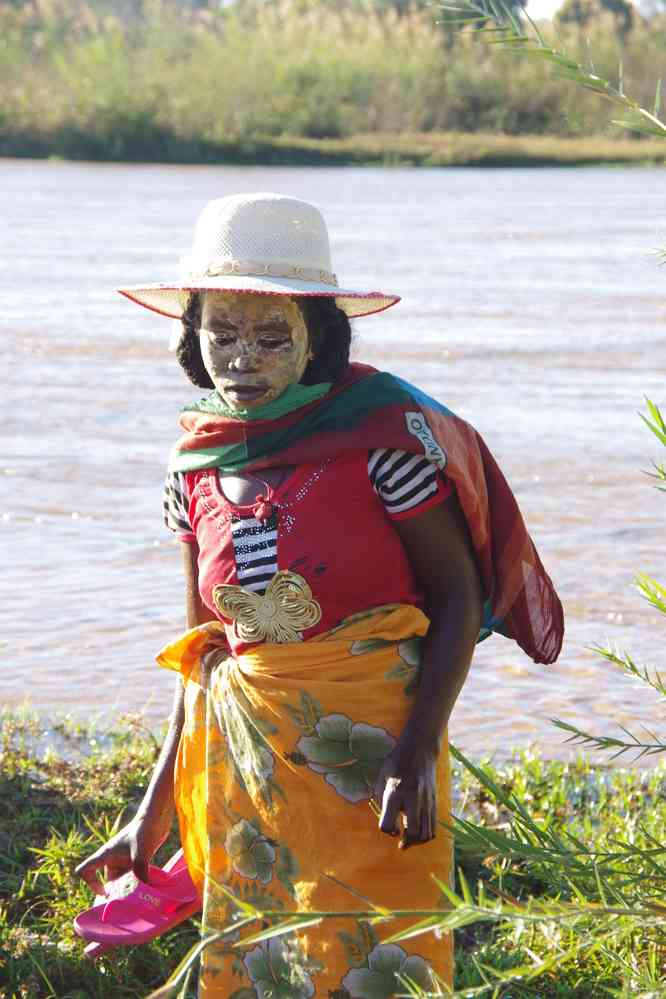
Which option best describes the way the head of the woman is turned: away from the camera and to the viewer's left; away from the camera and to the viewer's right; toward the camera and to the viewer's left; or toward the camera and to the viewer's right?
toward the camera and to the viewer's left

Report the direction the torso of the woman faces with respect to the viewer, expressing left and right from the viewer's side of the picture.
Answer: facing the viewer and to the left of the viewer
